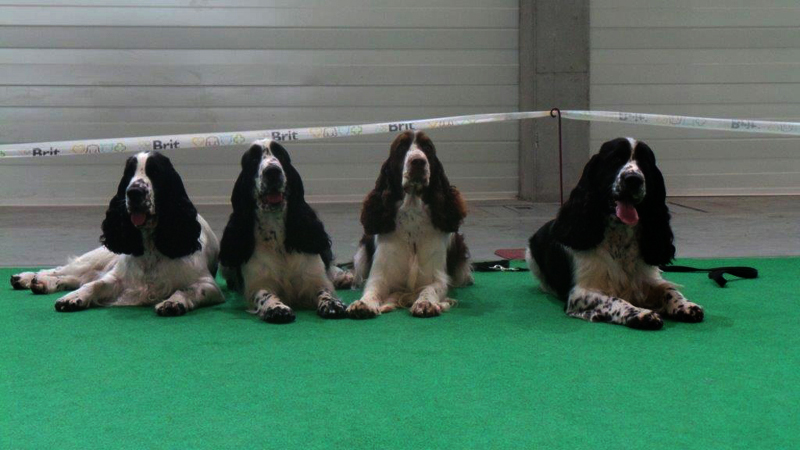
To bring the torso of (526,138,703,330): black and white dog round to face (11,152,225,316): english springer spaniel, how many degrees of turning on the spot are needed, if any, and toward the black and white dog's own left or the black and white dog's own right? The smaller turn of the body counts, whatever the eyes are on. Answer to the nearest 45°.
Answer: approximately 135° to the black and white dog's own right

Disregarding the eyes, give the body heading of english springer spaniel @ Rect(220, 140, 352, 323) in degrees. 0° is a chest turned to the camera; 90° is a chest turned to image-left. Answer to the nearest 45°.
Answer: approximately 0°

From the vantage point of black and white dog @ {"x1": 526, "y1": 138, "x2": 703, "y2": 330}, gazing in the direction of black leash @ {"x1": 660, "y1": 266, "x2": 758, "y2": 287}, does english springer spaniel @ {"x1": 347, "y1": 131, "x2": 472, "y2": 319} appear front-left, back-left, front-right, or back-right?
back-left

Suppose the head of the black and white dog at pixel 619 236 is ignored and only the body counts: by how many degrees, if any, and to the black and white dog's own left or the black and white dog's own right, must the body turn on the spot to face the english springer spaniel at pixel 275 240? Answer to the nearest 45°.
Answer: approximately 135° to the black and white dog's own right

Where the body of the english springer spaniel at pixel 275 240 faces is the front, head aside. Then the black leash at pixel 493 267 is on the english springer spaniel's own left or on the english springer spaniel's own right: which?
on the english springer spaniel's own left

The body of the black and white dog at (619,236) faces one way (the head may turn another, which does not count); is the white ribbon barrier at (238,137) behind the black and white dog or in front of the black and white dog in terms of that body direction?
behind

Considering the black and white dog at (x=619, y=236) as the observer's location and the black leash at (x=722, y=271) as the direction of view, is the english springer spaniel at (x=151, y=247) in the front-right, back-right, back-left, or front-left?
back-left

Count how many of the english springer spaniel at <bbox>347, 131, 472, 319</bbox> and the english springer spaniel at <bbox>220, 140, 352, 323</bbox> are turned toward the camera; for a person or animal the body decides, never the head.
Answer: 2

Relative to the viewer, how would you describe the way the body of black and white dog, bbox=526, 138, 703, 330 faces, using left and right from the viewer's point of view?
facing the viewer and to the right of the viewer

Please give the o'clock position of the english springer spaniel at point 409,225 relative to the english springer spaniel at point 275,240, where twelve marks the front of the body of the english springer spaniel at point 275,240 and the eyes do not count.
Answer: the english springer spaniel at point 409,225 is roughly at 9 o'clock from the english springer spaniel at point 275,240.

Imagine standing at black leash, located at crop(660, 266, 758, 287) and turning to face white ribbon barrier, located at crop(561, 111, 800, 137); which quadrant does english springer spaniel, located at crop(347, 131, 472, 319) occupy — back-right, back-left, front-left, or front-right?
back-left

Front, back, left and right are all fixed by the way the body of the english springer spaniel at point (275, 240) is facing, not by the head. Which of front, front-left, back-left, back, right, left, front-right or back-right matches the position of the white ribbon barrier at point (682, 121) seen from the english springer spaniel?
back-left
